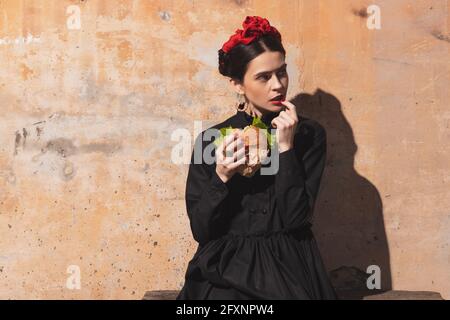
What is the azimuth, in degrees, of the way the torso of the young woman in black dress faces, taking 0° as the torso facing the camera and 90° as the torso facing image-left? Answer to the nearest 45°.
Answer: approximately 0°
